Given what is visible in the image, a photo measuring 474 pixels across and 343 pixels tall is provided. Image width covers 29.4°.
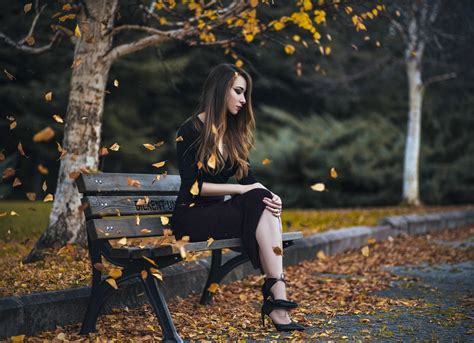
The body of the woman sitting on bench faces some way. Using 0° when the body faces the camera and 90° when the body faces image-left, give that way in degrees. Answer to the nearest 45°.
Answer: approximately 315°

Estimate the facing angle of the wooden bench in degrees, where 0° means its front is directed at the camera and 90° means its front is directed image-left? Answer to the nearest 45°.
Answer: approximately 315°

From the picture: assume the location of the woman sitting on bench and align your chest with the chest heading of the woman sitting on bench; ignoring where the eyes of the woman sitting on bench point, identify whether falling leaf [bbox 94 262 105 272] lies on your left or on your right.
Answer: on your right

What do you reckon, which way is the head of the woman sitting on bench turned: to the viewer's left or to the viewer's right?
to the viewer's right
